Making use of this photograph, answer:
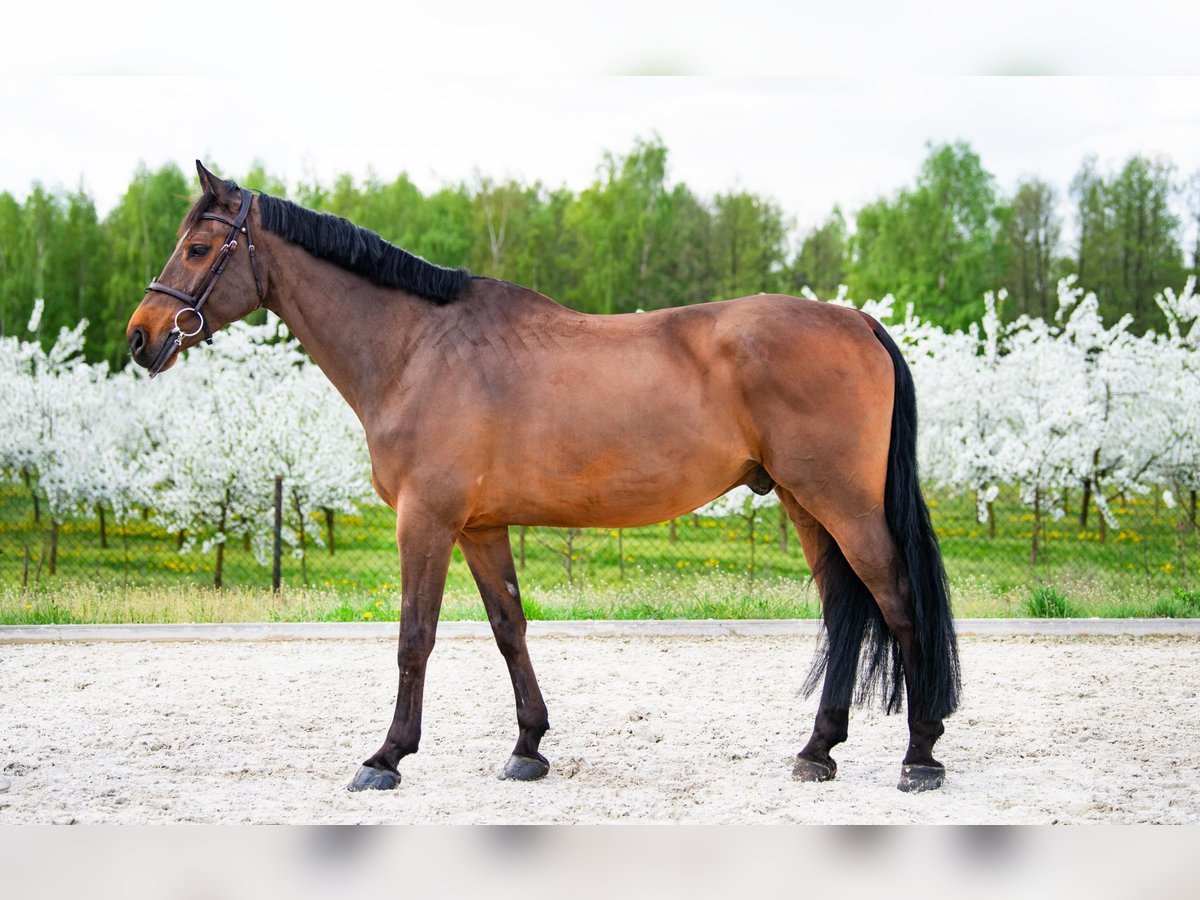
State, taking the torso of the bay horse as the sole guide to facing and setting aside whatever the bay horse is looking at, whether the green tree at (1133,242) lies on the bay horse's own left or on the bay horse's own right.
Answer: on the bay horse's own right

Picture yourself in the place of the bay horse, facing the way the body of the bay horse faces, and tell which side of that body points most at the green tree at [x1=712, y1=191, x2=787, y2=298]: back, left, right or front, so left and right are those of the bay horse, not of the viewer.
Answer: right

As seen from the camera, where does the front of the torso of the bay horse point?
to the viewer's left

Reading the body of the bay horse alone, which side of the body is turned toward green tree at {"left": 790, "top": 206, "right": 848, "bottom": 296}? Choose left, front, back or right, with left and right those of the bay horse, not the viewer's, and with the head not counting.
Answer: right

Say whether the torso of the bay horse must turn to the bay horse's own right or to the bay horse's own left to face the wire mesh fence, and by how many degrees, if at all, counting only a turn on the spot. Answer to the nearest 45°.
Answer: approximately 90° to the bay horse's own right
